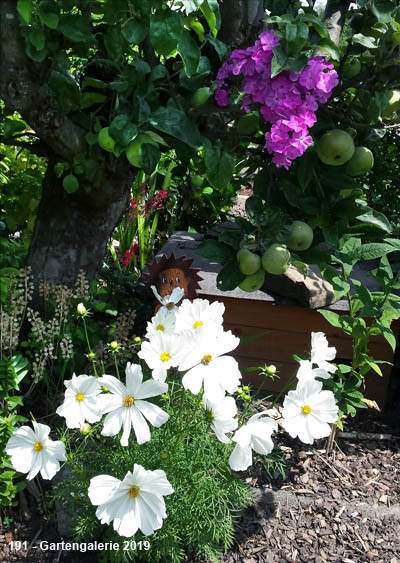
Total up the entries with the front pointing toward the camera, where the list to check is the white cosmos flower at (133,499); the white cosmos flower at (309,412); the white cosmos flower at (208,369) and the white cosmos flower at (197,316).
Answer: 4

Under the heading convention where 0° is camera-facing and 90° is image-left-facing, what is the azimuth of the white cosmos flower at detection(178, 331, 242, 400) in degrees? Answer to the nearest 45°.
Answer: approximately 0°

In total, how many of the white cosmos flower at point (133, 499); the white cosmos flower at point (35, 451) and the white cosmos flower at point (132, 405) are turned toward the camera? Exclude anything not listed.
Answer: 3

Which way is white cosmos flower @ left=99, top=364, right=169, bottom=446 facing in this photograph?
toward the camera

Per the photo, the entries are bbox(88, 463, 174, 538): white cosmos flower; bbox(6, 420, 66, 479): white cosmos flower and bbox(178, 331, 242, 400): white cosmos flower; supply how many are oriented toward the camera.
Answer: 3

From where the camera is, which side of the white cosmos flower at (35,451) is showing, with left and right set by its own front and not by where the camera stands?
front

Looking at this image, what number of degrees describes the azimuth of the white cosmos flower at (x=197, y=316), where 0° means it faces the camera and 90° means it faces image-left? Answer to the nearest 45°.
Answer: approximately 0°

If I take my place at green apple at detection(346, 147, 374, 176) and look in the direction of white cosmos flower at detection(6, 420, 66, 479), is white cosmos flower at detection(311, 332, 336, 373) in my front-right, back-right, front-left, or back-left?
front-left

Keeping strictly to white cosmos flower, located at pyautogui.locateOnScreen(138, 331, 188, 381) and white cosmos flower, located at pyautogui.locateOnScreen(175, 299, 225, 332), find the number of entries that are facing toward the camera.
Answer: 2
